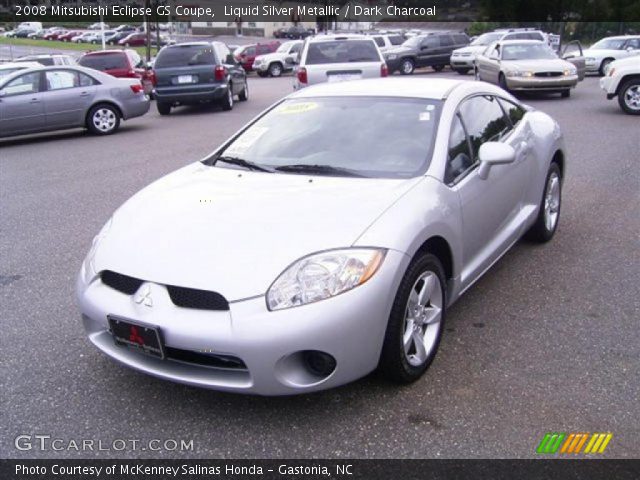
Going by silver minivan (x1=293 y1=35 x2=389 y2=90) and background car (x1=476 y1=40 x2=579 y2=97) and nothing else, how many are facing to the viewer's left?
0

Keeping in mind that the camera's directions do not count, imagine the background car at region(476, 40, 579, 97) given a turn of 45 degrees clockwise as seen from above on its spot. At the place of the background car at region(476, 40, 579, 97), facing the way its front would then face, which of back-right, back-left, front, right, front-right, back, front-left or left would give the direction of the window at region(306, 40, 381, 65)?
front-right

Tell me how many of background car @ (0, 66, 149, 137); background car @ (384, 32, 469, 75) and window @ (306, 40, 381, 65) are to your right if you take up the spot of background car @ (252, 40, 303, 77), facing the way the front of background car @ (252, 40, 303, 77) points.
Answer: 0

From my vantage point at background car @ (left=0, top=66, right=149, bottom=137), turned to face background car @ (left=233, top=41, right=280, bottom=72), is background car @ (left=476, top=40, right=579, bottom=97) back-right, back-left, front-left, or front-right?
front-right

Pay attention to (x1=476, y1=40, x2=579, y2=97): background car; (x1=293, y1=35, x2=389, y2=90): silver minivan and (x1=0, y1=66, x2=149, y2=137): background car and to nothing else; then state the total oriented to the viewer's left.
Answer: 1

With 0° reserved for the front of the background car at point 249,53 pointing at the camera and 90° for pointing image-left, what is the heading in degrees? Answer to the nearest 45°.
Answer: approximately 45°

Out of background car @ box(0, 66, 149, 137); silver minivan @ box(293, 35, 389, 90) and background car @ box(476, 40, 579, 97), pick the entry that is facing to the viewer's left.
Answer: background car @ box(0, 66, 149, 137)

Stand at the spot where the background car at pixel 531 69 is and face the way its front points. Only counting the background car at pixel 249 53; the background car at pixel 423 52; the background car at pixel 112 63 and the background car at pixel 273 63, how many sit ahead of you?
0

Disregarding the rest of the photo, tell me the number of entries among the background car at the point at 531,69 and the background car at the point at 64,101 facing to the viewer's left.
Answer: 1

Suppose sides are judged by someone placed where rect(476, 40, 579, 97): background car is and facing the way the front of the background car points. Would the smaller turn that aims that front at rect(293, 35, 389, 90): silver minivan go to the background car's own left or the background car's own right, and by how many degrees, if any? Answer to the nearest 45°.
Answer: approximately 90° to the background car's own right

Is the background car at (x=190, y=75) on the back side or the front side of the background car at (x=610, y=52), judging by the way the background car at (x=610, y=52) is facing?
on the front side

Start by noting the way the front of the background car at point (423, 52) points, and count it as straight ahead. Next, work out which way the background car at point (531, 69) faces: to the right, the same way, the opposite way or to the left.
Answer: to the left

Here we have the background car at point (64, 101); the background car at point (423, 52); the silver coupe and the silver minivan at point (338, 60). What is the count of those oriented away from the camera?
1

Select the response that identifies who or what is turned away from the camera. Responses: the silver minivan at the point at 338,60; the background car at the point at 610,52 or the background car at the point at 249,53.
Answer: the silver minivan

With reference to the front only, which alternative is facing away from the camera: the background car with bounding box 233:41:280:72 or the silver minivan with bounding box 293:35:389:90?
the silver minivan
